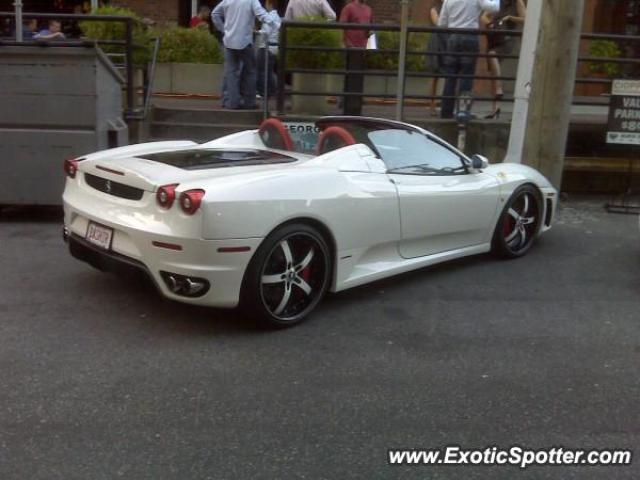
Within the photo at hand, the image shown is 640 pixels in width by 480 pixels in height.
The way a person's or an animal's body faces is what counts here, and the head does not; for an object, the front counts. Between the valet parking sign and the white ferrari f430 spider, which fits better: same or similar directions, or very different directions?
very different directions

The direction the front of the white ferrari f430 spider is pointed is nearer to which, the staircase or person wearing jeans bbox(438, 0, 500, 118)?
the person wearing jeans

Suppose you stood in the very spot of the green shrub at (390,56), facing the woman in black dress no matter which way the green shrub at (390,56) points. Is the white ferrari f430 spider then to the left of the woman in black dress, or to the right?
right

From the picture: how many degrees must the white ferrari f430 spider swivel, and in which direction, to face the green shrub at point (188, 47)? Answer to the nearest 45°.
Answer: approximately 45° to its left

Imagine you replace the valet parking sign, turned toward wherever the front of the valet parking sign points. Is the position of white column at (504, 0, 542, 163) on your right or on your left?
on your right

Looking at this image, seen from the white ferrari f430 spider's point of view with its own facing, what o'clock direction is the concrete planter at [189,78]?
The concrete planter is roughly at 10 o'clock from the white ferrari f430 spider.

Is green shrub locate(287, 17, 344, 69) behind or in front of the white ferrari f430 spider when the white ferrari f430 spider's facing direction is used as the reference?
in front

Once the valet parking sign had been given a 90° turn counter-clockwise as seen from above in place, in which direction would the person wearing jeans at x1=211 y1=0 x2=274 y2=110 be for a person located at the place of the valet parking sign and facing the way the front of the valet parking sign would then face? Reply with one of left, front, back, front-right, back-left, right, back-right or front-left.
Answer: back

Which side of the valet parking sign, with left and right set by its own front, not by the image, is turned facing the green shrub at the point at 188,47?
right

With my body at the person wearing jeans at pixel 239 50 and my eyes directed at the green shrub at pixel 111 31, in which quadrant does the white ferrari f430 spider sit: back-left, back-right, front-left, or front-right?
back-left

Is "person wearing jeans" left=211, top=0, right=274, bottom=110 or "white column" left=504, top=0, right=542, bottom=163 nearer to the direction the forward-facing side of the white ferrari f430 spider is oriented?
the white column

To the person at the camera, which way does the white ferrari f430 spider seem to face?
facing away from the viewer and to the right of the viewer

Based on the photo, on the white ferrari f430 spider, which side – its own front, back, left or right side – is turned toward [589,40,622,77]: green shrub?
front

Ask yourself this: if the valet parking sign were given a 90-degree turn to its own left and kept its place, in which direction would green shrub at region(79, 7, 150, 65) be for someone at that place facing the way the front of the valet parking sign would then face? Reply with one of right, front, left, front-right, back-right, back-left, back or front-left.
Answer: back

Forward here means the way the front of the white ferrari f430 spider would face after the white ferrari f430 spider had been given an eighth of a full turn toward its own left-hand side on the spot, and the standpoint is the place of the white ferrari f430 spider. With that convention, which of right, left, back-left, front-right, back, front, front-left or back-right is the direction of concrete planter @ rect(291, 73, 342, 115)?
front

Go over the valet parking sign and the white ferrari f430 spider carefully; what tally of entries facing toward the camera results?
1

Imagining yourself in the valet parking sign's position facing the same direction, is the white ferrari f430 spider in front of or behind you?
in front

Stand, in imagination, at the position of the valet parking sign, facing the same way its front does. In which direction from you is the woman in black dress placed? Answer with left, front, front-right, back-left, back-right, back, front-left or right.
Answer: back-right

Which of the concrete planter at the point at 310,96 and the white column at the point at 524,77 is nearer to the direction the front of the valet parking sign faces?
the white column
